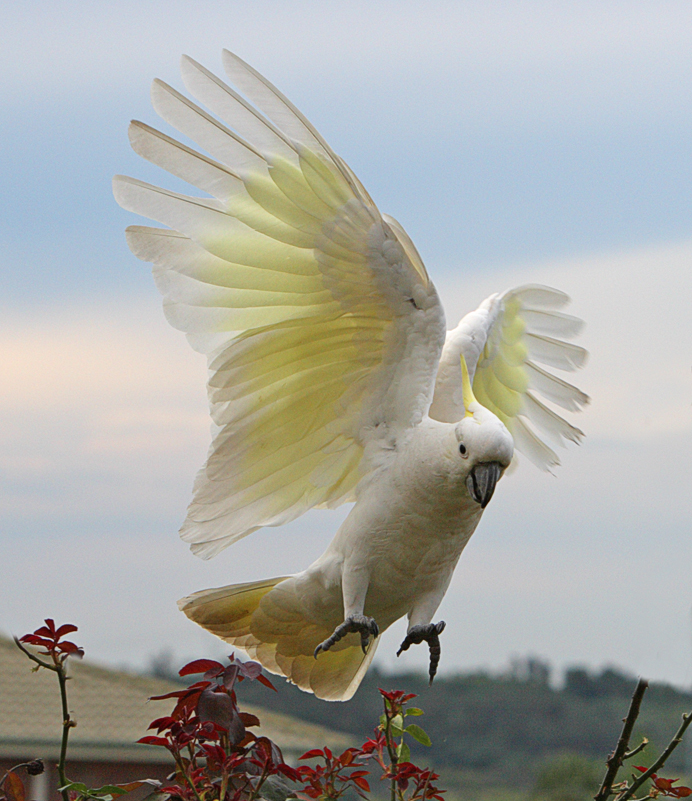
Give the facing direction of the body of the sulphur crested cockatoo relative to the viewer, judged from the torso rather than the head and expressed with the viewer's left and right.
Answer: facing the viewer and to the right of the viewer
